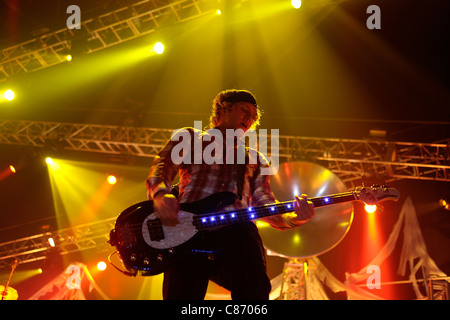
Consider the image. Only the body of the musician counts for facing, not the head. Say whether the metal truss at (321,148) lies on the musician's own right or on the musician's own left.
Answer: on the musician's own left

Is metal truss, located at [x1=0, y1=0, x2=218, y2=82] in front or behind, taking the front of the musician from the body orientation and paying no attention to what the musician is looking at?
behind

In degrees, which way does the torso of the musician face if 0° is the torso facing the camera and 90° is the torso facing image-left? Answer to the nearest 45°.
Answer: approximately 315°

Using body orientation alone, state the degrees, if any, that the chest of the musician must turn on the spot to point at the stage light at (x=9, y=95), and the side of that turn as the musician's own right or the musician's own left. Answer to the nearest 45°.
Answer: approximately 180°
